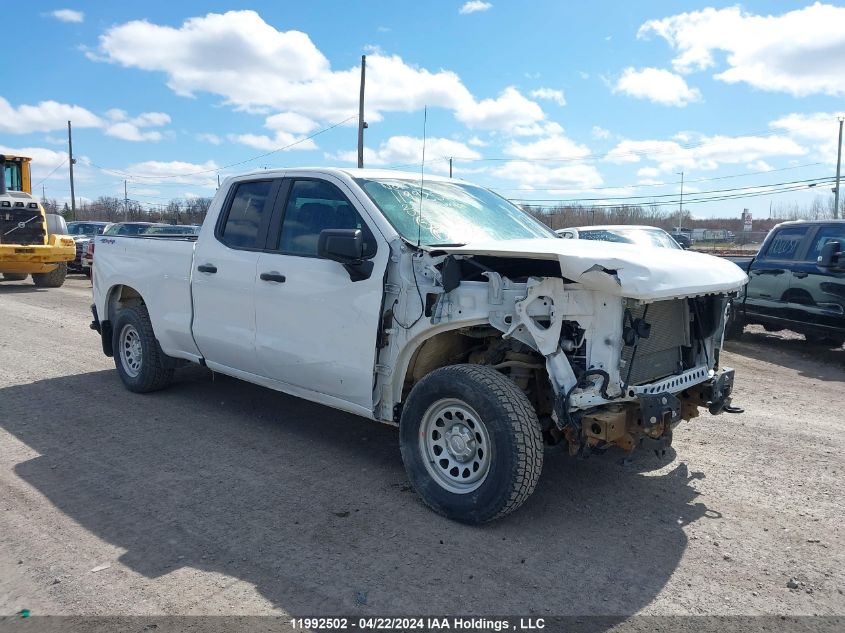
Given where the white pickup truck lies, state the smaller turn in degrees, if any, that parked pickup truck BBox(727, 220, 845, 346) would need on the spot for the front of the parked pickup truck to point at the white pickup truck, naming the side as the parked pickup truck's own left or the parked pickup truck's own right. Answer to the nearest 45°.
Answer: approximately 45° to the parked pickup truck's own right

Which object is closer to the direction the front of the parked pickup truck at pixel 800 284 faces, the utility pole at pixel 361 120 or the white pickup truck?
the white pickup truck

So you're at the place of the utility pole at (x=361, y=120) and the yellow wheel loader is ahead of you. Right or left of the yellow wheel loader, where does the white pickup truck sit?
left

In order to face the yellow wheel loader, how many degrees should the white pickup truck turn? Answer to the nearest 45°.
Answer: approximately 180°

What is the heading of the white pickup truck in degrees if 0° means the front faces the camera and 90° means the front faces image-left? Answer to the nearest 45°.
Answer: approximately 315°

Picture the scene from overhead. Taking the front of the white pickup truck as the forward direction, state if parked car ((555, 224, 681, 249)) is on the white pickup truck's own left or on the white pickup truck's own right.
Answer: on the white pickup truck's own left
